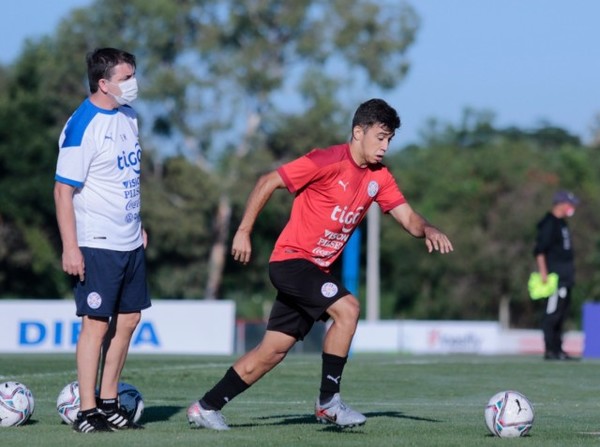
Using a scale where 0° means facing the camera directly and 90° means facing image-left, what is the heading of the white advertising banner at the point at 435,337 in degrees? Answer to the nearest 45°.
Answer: approximately 0°

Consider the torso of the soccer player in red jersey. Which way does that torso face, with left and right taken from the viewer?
facing the viewer and to the right of the viewer

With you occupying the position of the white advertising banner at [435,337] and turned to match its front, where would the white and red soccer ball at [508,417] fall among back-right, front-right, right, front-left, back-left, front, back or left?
front

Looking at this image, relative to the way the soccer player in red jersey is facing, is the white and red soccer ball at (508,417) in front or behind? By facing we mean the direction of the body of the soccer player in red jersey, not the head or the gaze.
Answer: in front

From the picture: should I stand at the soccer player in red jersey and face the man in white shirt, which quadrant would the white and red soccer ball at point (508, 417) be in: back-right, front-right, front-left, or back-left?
back-left

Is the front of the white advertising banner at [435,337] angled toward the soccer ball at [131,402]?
yes

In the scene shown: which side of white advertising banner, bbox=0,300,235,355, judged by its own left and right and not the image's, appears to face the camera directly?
front

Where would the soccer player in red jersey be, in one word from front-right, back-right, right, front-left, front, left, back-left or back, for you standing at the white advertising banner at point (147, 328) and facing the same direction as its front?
front

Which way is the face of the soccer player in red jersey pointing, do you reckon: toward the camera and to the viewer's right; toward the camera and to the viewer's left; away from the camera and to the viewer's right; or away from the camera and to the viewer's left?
toward the camera and to the viewer's right
